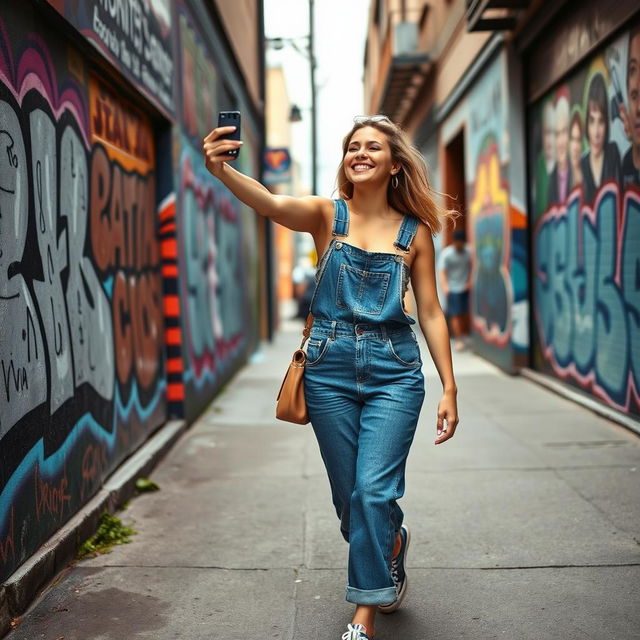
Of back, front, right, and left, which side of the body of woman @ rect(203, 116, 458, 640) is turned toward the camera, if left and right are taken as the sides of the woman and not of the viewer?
front

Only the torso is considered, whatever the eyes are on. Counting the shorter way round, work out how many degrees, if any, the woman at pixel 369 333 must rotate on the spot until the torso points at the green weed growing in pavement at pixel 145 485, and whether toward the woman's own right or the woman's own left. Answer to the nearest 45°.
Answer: approximately 135° to the woman's own right

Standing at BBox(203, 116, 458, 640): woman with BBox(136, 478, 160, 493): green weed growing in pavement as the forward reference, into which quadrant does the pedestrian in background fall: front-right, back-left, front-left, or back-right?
front-right

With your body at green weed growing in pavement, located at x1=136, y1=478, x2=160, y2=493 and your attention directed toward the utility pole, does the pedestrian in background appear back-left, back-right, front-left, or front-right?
front-right

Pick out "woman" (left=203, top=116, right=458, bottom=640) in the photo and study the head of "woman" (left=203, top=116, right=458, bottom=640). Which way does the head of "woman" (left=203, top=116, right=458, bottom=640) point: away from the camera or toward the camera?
toward the camera
